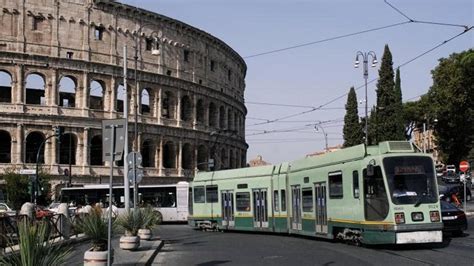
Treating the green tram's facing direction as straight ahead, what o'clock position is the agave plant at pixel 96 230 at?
The agave plant is roughly at 3 o'clock from the green tram.

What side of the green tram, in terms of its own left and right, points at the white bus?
back

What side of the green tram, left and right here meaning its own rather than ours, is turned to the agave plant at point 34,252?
right

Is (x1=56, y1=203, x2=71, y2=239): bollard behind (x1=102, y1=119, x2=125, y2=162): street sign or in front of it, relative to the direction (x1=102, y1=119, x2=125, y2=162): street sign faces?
in front

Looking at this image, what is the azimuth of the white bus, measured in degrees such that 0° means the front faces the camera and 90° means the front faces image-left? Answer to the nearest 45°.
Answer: approximately 135°

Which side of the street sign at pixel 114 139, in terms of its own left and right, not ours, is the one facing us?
back

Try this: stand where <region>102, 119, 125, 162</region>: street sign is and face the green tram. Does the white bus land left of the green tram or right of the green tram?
left

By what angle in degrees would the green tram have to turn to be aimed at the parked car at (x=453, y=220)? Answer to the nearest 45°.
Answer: approximately 90° to its left

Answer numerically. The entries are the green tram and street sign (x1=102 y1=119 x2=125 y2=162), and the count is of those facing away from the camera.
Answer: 1

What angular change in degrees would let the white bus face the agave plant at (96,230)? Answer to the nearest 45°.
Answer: approximately 135° to its left
